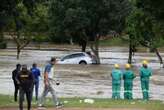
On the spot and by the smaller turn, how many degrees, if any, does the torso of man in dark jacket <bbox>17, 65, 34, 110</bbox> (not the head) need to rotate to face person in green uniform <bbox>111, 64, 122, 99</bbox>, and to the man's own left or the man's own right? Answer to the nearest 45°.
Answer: approximately 45° to the man's own right

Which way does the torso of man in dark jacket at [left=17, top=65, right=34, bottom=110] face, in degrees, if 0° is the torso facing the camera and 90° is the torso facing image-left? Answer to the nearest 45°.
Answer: approximately 180°

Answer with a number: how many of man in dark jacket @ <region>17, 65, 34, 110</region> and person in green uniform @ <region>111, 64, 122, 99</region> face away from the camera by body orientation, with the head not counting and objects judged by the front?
2

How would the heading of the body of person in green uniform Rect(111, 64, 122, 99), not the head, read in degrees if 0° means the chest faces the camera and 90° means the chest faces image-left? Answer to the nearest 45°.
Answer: approximately 180°

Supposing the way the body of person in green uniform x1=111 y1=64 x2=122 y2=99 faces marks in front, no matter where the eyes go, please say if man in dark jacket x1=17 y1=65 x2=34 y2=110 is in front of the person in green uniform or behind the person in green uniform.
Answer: behind
